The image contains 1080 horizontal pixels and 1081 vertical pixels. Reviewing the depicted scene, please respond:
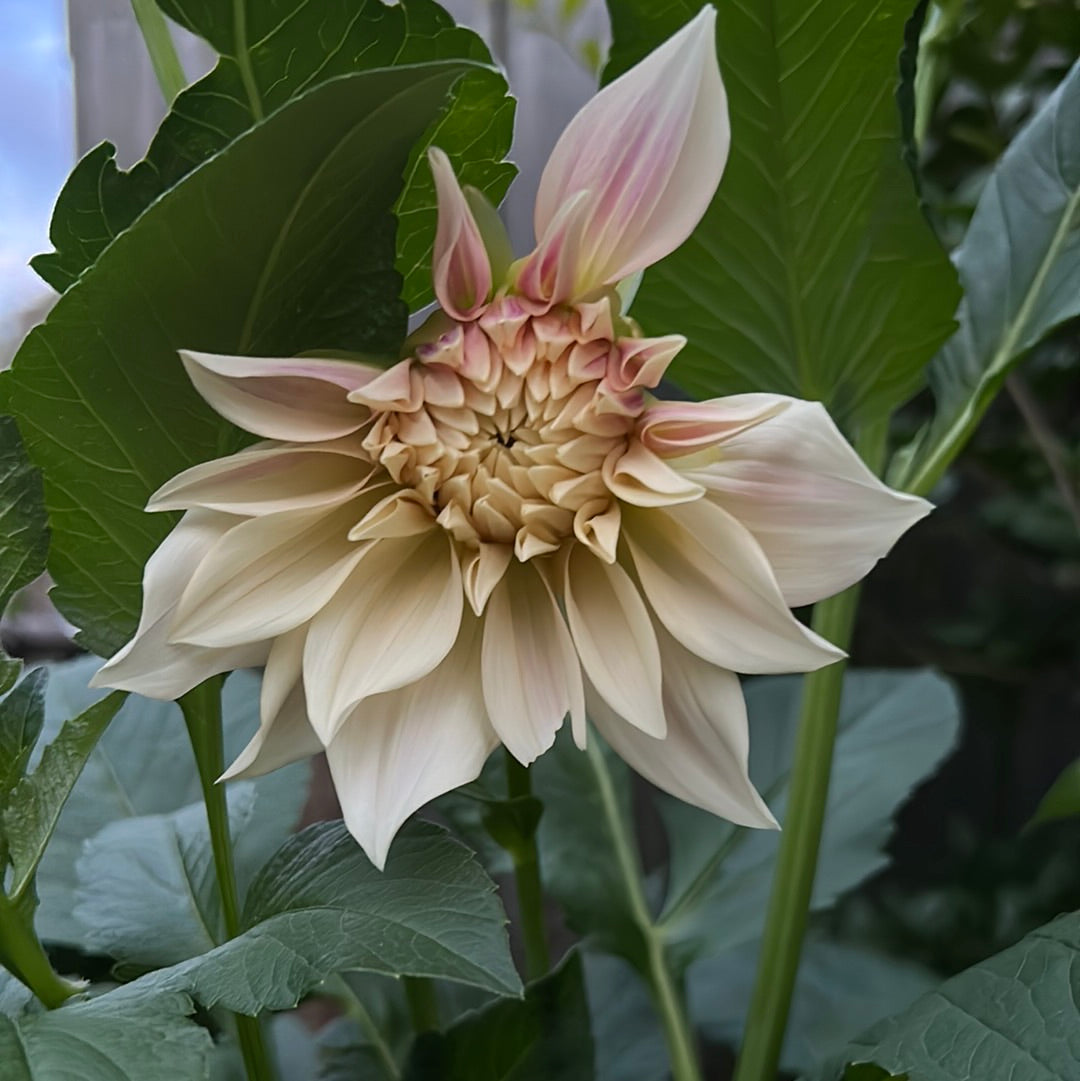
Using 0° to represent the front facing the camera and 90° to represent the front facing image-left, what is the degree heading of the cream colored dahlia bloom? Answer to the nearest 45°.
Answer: approximately 0°
